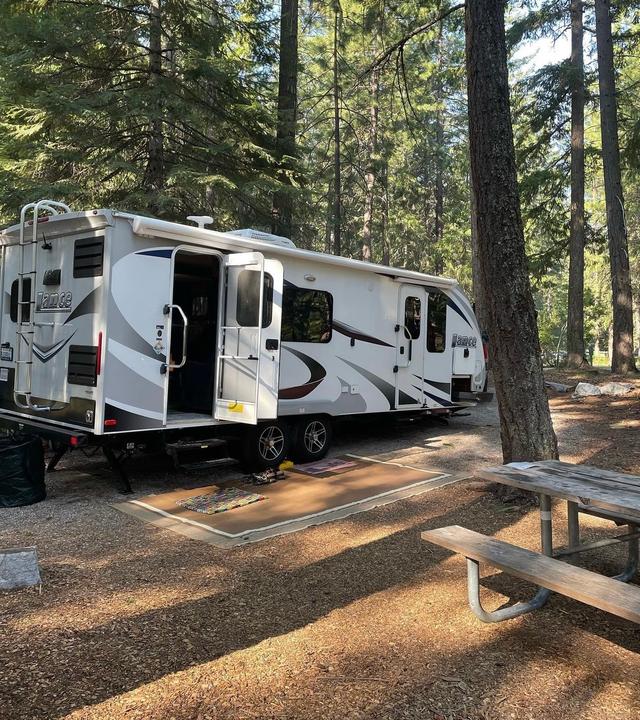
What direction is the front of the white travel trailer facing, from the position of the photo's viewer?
facing away from the viewer and to the right of the viewer

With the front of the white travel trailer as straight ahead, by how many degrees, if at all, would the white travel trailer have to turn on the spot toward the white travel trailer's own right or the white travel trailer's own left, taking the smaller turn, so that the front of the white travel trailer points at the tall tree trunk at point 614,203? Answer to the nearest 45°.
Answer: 0° — it already faces it

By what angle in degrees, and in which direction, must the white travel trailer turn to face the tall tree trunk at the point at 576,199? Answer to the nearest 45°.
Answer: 0° — it already faces it

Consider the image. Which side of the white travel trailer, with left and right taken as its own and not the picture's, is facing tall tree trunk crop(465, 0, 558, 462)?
right

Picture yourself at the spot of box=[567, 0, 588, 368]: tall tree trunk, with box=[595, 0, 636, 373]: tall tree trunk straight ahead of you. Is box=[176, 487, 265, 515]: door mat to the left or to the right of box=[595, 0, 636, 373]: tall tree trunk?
right
